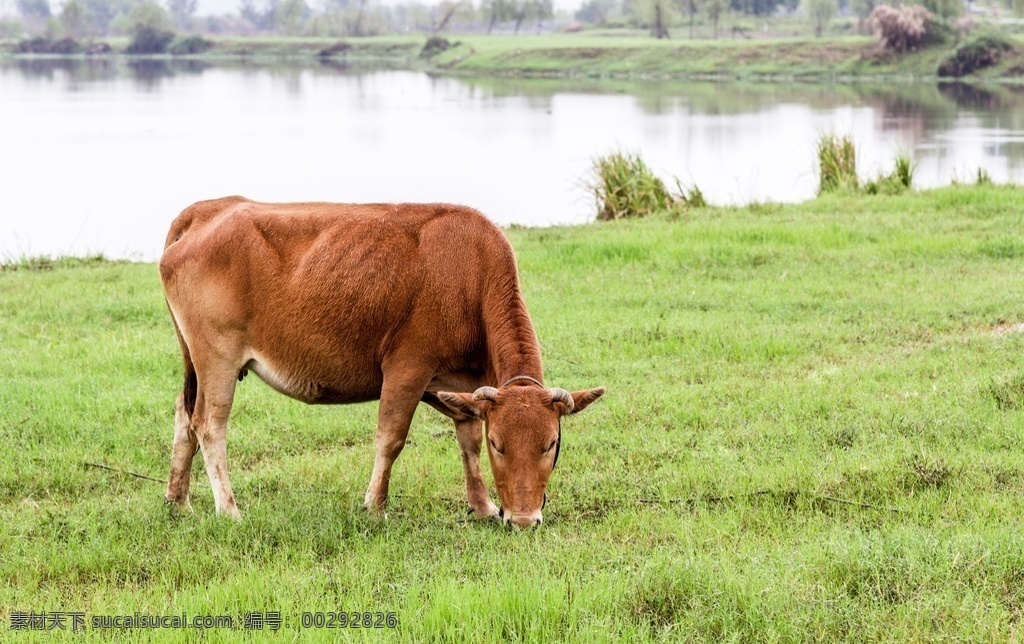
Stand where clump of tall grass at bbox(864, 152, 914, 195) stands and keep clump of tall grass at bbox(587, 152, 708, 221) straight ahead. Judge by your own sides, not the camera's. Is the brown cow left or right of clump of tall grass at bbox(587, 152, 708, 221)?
left

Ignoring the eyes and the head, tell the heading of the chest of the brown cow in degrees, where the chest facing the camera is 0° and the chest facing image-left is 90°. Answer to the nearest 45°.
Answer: approximately 315°

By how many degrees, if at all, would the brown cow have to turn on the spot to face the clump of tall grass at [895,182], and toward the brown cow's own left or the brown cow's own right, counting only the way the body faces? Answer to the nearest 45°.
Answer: approximately 90° to the brown cow's own left

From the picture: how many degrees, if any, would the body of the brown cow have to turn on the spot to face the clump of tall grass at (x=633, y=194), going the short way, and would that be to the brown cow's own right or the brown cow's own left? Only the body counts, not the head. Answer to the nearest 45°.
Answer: approximately 135° to the brown cow's own left

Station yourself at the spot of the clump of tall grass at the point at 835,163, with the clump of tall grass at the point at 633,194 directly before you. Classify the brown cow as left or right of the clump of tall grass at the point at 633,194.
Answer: left

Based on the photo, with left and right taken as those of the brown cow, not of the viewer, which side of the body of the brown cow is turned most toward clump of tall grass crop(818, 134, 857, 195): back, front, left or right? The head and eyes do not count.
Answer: left
